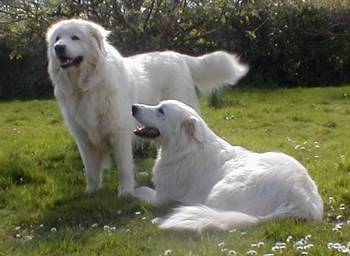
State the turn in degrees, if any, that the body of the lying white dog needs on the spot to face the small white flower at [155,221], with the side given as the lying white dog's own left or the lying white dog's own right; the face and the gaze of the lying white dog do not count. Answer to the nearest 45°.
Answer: approximately 45° to the lying white dog's own left

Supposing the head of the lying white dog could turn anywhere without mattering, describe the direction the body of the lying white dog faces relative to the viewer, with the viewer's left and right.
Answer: facing to the left of the viewer

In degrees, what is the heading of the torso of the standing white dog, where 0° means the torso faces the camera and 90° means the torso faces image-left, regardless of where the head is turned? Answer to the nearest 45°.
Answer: approximately 45°
